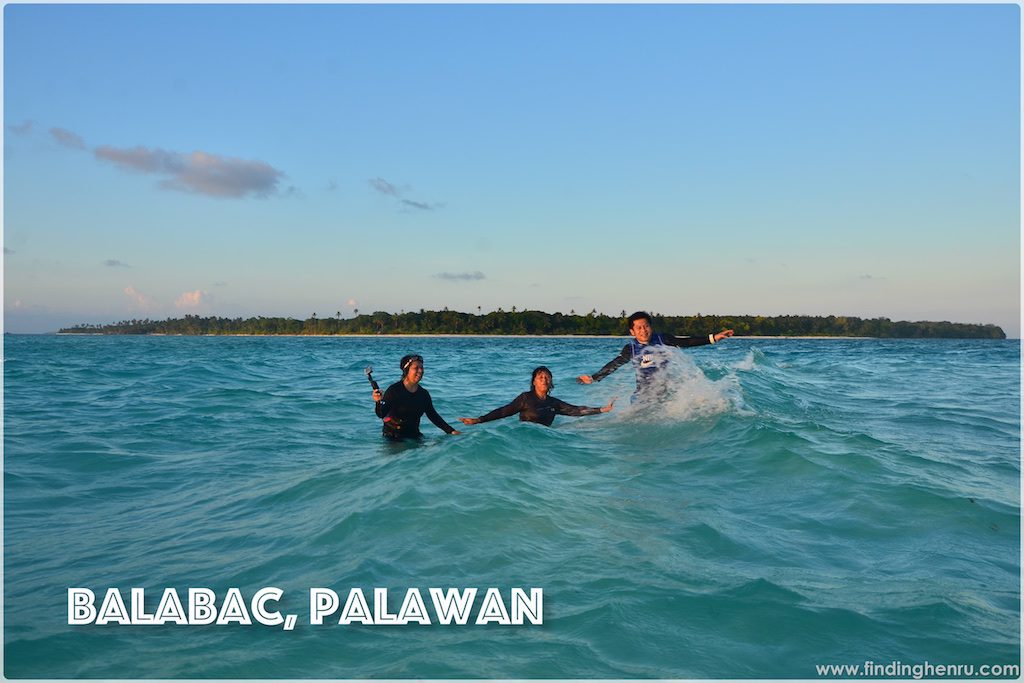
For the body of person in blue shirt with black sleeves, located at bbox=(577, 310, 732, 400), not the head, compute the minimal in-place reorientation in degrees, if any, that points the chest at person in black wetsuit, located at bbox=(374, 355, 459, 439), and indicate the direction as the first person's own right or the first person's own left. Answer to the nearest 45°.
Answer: approximately 45° to the first person's own right

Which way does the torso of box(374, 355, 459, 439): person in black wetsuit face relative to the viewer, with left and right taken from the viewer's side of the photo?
facing the viewer and to the right of the viewer

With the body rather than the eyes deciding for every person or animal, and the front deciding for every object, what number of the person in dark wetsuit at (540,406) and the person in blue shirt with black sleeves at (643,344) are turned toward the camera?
2

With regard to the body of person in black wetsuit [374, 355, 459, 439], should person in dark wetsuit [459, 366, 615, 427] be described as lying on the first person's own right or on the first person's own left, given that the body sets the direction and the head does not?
on the first person's own left

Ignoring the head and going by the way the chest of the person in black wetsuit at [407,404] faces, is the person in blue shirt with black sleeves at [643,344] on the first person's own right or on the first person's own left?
on the first person's own left

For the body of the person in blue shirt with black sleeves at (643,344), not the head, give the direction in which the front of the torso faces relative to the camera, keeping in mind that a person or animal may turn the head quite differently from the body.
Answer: toward the camera

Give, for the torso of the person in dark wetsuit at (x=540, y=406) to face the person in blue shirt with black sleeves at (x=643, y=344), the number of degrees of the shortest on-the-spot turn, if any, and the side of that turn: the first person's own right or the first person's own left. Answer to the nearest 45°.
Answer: approximately 90° to the first person's own left

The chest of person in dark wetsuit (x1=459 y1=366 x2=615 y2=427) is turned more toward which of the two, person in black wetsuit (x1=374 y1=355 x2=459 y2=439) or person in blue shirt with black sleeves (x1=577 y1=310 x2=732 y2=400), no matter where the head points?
the person in black wetsuit

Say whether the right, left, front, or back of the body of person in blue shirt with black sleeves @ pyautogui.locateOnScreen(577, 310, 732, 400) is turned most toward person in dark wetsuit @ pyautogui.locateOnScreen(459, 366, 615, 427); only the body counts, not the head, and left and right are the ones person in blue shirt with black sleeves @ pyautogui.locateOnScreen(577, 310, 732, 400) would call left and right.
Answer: right
